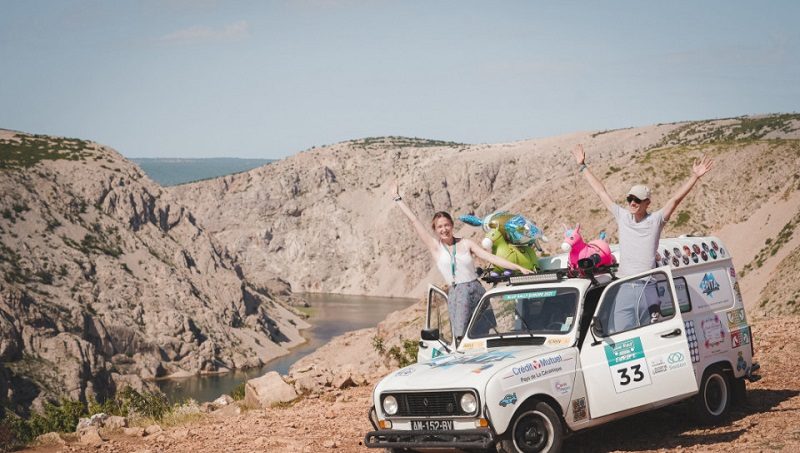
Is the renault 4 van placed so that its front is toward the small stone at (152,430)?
no

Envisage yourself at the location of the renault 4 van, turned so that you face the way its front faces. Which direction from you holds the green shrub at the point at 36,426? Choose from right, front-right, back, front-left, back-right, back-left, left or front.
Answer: right

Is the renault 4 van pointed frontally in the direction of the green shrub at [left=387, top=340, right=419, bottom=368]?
no

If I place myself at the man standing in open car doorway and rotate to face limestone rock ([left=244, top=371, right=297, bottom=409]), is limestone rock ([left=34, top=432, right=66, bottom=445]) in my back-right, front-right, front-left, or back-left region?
front-left

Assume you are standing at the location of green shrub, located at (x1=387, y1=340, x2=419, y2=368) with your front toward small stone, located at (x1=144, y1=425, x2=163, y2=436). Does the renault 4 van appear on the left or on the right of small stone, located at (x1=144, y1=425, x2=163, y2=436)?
left

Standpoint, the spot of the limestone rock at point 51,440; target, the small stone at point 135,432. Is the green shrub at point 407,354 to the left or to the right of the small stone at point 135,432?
left

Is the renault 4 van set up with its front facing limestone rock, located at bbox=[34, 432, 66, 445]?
no

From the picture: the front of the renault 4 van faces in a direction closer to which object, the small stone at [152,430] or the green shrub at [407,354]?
the small stone

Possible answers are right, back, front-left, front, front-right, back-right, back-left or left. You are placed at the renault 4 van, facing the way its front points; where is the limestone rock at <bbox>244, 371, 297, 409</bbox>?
right

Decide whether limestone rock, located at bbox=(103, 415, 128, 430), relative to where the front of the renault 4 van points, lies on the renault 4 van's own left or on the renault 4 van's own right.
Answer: on the renault 4 van's own right

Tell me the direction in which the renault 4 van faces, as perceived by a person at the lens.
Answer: facing the viewer and to the left of the viewer
